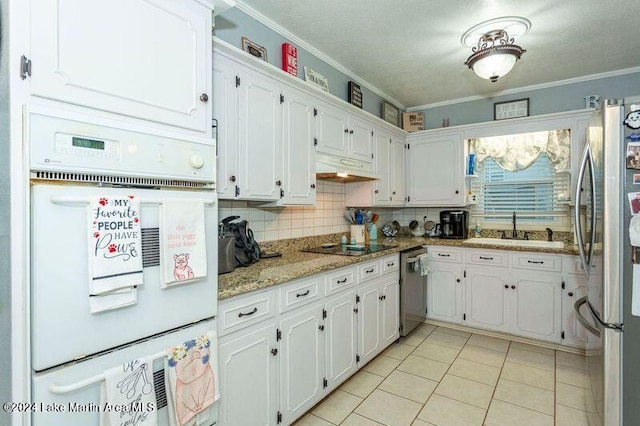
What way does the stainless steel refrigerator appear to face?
to the viewer's left

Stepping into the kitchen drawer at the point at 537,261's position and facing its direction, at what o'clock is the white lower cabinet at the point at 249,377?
The white lower cabinet is roughly at 1 o'clock from the kitchen drawer.

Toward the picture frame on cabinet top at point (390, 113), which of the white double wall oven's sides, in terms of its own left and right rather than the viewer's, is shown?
left

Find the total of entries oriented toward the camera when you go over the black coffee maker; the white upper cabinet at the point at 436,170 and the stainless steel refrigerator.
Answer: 2

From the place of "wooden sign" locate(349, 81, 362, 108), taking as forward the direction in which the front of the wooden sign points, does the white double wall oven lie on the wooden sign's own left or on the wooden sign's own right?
on the wooden sign's own right

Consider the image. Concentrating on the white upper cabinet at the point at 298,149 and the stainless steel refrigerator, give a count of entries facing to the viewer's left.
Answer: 1

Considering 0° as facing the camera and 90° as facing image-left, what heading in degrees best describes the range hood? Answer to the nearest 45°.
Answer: approximately 315°
